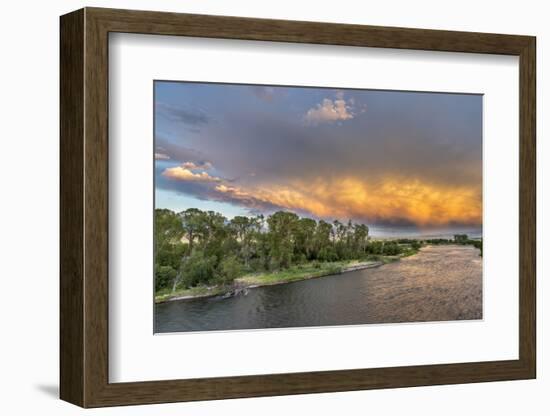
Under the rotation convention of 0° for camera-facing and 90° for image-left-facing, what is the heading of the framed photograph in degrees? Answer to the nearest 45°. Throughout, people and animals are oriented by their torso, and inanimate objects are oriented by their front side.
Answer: approximately 315°
